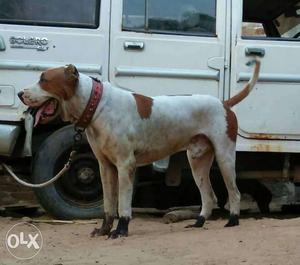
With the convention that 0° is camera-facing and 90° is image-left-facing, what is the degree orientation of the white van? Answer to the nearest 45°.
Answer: approximately 270°

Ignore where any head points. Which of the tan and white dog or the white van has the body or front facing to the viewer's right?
the white van

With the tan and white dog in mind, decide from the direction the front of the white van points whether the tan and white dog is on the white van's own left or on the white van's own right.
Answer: on the white van's own right

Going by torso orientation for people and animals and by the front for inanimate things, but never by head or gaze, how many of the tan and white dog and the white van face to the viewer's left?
1

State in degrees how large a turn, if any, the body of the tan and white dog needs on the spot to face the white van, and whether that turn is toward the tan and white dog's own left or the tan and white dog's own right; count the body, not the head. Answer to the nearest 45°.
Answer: approximately 90° to the tan and white dog's own right

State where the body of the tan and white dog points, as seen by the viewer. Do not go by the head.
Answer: to the viewer's left
